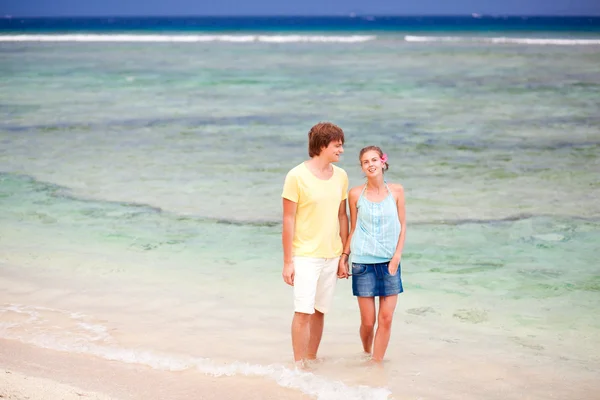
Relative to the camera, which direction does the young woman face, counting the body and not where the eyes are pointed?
toward the camera

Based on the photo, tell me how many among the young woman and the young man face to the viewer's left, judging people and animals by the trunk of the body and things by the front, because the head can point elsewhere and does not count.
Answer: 0

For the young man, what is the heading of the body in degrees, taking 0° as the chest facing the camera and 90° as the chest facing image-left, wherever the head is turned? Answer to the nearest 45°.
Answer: approximately 315°
